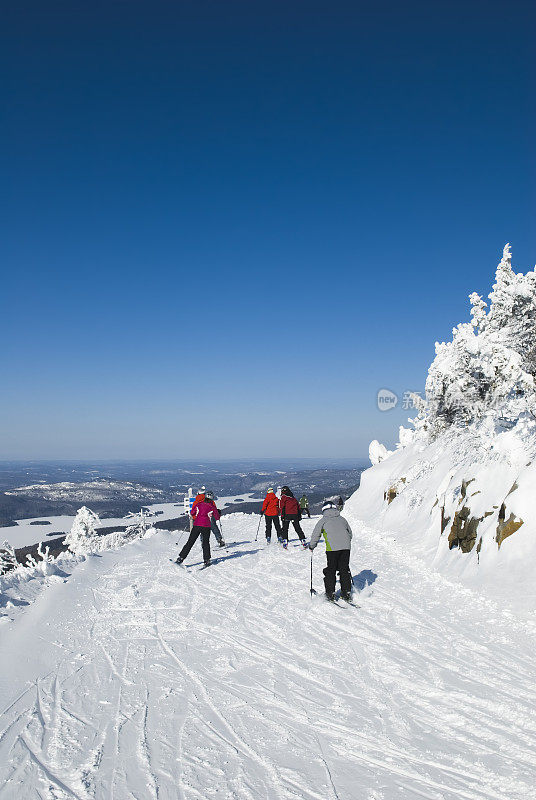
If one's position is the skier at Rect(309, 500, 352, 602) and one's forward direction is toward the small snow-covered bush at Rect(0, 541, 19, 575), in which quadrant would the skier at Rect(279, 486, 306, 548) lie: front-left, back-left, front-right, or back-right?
front-right

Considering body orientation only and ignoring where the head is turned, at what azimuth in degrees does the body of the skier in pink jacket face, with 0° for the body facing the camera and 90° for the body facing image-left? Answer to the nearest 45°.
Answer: approximately 180°

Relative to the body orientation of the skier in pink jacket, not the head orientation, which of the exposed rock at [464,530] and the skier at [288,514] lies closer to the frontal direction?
the skier

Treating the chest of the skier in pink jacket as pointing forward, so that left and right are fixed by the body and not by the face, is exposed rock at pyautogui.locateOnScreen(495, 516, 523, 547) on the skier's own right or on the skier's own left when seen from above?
on the skier's own right

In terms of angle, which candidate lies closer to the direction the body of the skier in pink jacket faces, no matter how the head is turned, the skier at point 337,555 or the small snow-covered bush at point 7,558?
the small snow-covered bush

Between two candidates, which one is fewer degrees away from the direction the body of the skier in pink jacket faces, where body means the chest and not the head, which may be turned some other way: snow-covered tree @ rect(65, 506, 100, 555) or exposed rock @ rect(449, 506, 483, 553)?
the snow-covered tree

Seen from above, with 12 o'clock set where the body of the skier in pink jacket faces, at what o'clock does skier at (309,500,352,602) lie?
The skier is roughly at 5 o'clock from the skier in pink jacket.

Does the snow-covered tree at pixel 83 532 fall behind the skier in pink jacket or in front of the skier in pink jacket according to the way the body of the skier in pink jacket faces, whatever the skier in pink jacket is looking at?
in front

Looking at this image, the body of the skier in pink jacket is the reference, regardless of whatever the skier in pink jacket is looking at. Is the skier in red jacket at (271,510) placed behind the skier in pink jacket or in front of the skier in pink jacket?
in front

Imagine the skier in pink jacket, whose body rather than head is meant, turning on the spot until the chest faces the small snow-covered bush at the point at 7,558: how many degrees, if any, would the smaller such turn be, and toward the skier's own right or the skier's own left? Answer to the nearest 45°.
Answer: approximately 45° to the skier's own left
